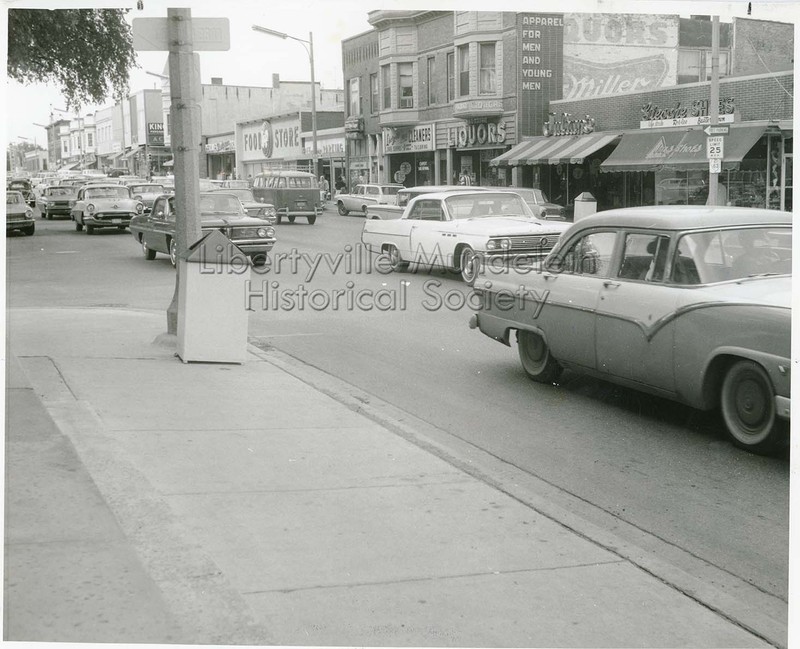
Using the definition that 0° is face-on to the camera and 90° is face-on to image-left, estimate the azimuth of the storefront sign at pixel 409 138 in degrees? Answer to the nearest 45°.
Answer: approximately 45°

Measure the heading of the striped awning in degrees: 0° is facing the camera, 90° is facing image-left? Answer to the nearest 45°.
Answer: approximately 45°

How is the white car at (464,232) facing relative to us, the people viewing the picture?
facing the viewer and to the right of the viewer

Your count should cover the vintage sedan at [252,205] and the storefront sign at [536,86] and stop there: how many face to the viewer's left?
0

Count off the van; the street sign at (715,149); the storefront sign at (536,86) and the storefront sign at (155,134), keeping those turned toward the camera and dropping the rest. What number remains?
3

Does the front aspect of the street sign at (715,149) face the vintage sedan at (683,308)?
yes

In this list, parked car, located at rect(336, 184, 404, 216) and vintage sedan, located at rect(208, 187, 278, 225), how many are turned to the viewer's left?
1
